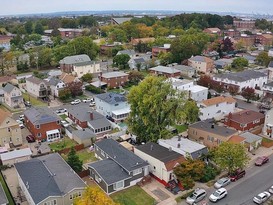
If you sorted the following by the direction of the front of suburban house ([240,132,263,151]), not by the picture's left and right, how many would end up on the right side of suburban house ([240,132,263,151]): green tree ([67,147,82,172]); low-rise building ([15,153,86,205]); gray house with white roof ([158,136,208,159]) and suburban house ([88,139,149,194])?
4

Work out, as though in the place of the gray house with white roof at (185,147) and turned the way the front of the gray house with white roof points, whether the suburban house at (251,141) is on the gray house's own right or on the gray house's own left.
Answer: on the gray house's own left

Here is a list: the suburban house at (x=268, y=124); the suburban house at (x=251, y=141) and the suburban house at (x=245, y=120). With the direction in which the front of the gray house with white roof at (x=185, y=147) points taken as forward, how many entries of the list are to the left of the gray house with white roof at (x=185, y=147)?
3

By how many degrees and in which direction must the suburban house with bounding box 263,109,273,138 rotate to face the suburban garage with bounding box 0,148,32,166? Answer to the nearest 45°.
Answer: approximately 90° to its right

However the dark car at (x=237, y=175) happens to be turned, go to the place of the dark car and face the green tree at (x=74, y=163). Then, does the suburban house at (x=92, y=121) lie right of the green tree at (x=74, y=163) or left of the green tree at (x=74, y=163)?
right

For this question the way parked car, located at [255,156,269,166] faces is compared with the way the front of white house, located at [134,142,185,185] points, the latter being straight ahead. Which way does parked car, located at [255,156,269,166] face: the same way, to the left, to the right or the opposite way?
to the right

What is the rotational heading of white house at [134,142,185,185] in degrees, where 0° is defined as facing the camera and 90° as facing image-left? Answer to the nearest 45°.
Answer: approximately 315°
